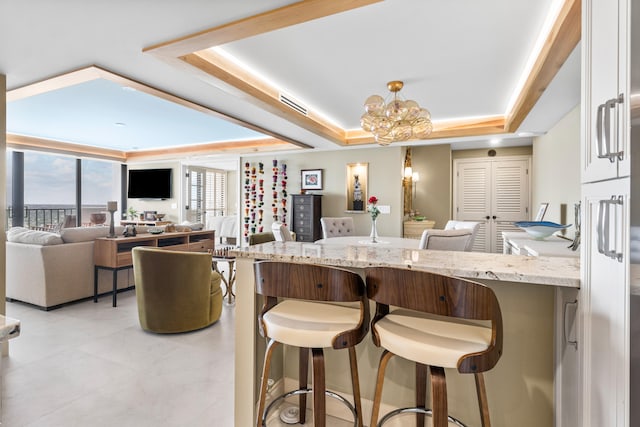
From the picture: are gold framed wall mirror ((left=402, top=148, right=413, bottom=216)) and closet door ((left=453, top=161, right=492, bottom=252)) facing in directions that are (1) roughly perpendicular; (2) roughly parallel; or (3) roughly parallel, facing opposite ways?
roughly parallel

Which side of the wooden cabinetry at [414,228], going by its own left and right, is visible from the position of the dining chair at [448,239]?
front

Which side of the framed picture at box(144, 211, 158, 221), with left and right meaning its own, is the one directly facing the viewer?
front

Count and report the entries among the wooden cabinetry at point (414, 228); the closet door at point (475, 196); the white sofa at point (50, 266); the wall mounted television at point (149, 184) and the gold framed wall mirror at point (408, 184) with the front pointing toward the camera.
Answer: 4

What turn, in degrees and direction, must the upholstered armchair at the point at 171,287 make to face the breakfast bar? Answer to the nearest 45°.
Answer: approximately 90° to its right

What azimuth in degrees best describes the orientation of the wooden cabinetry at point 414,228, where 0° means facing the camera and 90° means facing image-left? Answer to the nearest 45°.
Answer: approximately 0°

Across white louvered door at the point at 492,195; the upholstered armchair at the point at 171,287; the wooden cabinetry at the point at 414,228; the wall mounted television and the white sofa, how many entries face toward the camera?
3

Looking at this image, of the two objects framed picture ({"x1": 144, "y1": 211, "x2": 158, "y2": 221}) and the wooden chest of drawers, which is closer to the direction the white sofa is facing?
the framed picture

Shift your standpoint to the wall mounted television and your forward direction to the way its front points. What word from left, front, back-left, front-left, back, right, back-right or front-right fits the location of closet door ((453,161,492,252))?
front-left

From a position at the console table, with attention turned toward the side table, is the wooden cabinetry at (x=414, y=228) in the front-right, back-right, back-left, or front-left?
front-left

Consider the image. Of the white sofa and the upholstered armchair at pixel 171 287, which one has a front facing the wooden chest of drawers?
the upholstered armchair

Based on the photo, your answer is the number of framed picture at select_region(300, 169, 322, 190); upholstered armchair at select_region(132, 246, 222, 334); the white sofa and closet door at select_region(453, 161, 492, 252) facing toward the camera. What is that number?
2

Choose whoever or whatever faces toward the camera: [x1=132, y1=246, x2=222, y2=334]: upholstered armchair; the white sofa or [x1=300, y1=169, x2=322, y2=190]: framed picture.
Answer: the framed picture

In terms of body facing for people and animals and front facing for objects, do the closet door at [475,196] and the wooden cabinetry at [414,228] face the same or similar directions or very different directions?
same or similar directions

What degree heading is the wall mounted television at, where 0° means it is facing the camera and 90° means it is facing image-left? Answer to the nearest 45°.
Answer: approximately 0°
